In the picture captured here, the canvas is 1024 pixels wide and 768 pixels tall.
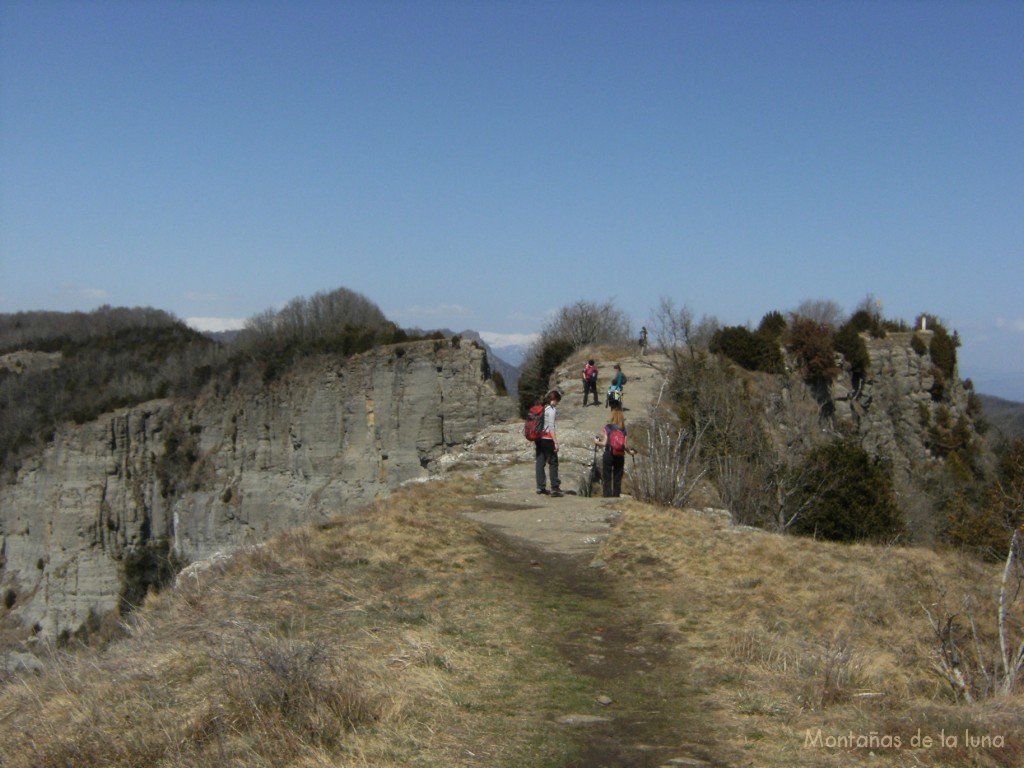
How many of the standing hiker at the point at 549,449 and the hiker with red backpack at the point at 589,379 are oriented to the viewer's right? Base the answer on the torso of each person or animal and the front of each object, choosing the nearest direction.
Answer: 1

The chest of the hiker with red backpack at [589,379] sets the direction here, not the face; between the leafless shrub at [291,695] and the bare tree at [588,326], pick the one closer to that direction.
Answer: the bare tree

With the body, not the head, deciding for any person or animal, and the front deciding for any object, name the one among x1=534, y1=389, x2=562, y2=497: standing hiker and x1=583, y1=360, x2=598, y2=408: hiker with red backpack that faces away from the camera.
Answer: the hiker with red backpack

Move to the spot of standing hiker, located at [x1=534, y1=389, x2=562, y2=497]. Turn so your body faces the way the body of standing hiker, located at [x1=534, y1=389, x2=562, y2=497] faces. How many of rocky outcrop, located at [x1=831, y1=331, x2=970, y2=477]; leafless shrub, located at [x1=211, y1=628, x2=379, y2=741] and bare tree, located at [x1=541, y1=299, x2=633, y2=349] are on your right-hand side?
1

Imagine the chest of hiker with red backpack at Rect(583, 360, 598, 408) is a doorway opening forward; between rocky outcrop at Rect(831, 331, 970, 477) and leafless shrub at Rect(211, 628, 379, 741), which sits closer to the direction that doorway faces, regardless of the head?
the rocky outcrop

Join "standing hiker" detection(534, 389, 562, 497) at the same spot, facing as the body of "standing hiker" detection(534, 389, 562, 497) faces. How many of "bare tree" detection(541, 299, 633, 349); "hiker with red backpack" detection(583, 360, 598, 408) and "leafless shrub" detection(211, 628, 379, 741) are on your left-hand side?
2

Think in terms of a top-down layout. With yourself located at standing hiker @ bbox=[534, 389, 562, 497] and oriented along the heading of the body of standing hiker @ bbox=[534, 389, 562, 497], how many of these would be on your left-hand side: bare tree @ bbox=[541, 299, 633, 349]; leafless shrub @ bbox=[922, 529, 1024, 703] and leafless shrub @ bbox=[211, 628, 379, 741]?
1

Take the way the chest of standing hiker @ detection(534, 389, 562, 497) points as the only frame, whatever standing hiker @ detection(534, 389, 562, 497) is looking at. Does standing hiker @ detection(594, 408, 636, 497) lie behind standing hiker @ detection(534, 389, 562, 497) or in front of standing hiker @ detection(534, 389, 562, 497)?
in front

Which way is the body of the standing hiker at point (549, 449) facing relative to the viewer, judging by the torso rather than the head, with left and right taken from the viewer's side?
facing to the right of the viewer

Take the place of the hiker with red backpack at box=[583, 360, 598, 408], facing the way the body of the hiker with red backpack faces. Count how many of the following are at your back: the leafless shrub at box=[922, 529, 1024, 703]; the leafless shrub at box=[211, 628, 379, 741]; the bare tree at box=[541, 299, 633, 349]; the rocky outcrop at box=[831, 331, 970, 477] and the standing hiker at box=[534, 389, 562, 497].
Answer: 3

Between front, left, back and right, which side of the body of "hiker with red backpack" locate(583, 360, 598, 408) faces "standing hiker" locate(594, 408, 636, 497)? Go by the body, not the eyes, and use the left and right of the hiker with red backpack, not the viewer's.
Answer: back

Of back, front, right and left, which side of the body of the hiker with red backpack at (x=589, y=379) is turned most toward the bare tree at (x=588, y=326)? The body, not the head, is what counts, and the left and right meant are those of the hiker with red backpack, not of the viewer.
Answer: front

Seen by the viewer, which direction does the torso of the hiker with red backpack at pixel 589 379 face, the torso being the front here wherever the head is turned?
away from the camera

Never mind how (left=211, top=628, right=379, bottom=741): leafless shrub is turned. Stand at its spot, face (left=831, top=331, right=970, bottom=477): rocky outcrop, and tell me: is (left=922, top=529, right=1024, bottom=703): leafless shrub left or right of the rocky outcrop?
right

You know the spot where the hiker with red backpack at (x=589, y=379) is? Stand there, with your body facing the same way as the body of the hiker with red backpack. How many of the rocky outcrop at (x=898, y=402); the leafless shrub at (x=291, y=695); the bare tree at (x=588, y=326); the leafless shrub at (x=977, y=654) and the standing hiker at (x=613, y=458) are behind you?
3

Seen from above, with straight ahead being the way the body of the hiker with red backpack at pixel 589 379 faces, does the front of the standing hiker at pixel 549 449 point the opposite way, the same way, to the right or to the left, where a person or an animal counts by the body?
to the right

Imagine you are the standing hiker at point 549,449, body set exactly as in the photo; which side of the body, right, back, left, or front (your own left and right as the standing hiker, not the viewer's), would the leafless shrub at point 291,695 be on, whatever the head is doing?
right
